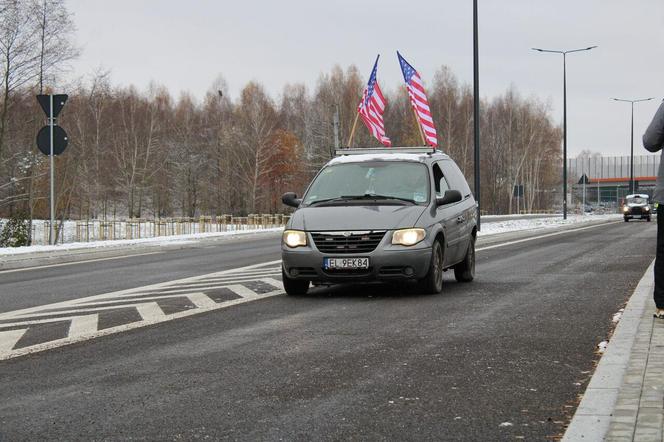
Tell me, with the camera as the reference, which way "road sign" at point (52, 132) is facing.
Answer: facing away from the viewer

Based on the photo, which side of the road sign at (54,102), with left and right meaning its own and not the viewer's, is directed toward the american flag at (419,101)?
back

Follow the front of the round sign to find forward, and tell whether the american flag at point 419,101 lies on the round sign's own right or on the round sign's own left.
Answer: on the round sign's own right

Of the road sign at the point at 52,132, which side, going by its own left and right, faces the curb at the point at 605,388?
back

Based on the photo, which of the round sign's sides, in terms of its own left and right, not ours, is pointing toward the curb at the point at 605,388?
back

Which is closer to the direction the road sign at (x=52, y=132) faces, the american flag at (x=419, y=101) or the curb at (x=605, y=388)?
the american flag

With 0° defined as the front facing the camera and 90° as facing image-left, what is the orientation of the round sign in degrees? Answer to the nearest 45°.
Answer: approximately 180°

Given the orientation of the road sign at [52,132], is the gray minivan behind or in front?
behind

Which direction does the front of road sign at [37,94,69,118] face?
away from the camera

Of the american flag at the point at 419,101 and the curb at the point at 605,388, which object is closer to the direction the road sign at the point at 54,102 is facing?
the american flag

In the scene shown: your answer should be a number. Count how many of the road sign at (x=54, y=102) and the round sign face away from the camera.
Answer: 2

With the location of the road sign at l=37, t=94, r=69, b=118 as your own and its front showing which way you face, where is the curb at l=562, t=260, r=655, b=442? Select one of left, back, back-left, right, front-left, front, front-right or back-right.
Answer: back
